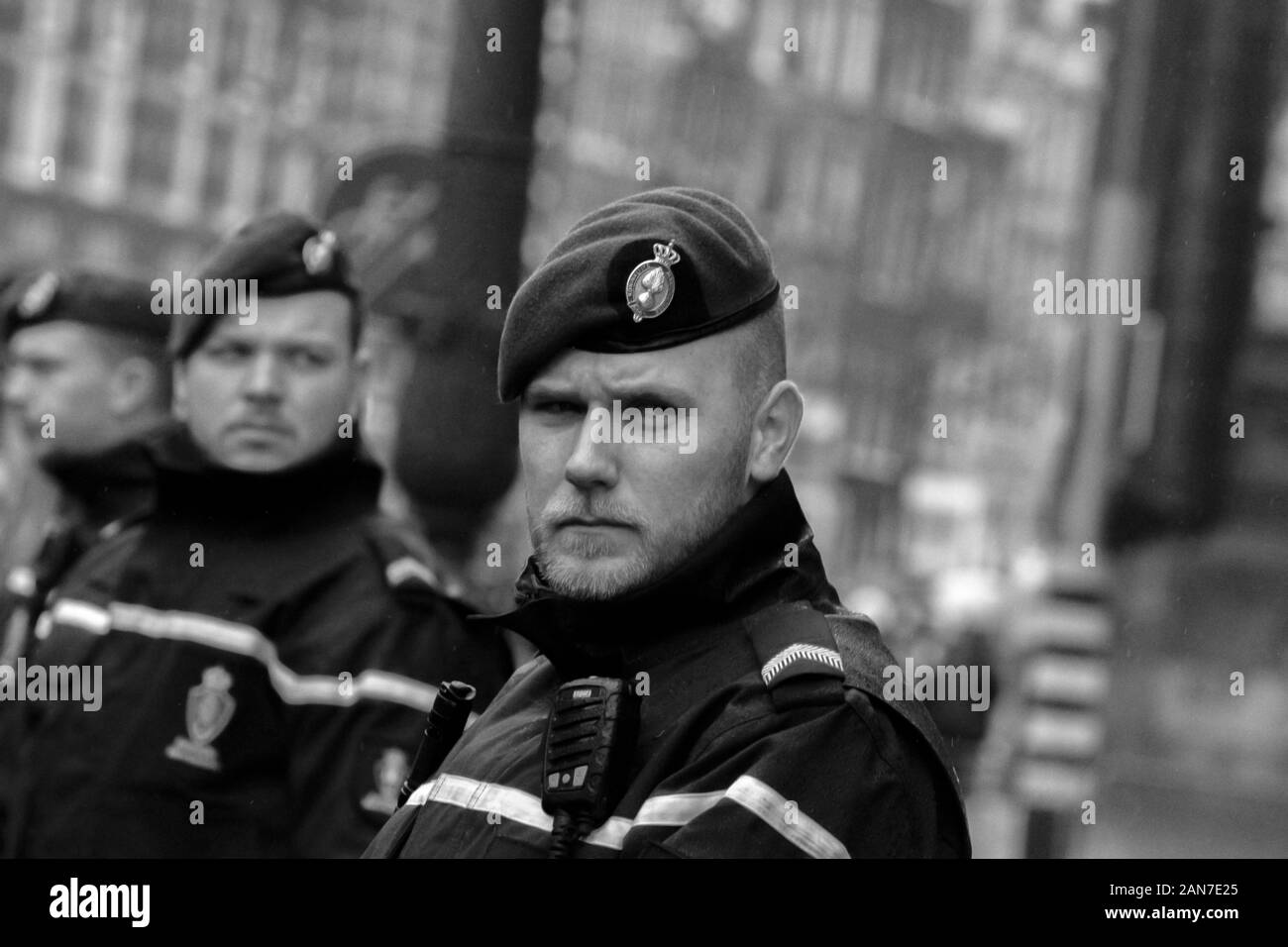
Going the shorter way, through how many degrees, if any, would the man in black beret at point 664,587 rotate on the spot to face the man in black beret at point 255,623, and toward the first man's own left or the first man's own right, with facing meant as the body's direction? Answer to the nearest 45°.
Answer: approximately 90° to the first man's own right

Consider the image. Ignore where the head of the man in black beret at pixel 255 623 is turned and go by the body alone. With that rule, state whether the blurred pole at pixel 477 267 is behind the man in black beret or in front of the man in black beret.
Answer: behind

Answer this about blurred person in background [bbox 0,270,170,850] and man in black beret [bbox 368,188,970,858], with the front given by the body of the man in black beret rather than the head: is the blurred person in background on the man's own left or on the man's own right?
on the man's own right

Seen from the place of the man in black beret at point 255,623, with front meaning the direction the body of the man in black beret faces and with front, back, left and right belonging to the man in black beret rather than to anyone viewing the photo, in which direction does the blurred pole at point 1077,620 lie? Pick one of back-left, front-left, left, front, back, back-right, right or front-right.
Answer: back

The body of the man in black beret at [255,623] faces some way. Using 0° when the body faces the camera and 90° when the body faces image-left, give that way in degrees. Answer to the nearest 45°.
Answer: approximately 45°
